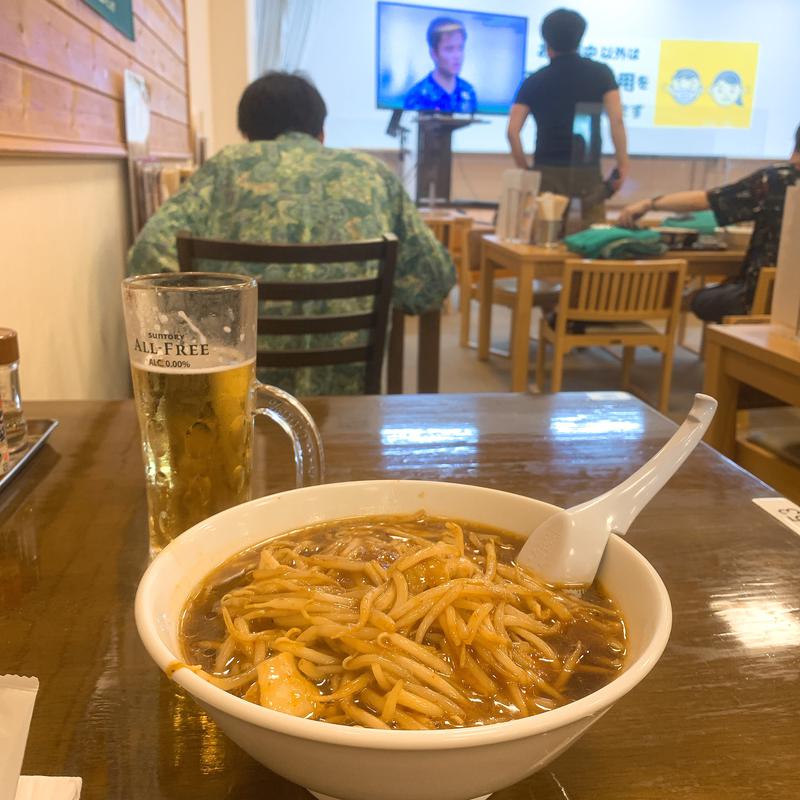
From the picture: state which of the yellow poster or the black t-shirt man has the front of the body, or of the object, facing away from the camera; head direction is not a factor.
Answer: the black t-shirt man

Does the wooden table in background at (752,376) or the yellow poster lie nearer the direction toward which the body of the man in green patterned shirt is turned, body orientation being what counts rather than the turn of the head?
the yellow poster

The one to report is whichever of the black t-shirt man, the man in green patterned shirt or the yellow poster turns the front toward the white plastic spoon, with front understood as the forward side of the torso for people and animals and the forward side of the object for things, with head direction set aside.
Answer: the yellow poster

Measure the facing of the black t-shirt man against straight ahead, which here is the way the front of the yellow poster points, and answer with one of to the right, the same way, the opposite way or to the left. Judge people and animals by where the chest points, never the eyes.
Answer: the opposite way

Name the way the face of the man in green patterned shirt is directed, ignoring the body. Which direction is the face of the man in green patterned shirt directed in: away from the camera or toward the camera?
away from the camera

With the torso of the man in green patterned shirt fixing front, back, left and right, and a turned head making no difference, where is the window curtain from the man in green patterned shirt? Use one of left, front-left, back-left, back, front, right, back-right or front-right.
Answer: front

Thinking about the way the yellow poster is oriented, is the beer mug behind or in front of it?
in front

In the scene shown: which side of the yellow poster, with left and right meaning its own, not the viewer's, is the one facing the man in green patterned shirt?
front

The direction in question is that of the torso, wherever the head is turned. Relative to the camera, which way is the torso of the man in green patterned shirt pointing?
away from the camera

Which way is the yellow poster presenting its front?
toward the camera

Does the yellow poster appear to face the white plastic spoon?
yes

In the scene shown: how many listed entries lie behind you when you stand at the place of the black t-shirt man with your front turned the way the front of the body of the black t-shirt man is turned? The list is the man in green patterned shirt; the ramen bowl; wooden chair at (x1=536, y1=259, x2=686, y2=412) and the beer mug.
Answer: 4

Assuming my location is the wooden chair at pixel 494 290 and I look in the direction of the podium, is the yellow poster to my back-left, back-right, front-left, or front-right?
front-right

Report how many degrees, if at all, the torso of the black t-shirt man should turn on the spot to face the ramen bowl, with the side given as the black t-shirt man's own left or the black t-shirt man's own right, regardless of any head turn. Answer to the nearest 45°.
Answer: approximately 180°

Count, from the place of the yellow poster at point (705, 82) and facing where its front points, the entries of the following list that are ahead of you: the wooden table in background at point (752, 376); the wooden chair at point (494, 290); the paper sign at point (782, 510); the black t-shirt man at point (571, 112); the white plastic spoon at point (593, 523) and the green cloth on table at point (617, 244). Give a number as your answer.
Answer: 6

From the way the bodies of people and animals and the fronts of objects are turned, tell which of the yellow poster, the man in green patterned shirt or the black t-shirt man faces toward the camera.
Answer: the yellow poster

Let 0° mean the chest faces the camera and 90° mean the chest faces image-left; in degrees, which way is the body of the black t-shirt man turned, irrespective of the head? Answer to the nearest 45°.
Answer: approximately 180°

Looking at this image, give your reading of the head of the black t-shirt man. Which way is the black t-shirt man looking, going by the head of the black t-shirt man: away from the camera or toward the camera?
away from the camera

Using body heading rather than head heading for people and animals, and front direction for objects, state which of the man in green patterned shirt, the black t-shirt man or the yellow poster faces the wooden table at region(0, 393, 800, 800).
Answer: the yellow poster

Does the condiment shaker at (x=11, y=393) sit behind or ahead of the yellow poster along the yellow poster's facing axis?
ahead
